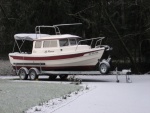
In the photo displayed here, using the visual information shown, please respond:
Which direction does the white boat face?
to the viewer's right
